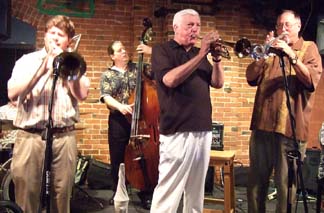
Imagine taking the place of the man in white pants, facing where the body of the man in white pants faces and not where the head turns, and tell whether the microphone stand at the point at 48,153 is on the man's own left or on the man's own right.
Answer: on the man's own right

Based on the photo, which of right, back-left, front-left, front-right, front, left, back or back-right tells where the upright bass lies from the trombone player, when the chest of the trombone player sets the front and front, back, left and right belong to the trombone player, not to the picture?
back-left

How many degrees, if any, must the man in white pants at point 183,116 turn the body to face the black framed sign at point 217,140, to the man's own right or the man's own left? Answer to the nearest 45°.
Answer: approximately 135° to the man's own left

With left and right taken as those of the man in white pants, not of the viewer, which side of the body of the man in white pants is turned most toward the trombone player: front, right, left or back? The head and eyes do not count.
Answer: right

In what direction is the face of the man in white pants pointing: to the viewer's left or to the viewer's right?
to the viewer's right

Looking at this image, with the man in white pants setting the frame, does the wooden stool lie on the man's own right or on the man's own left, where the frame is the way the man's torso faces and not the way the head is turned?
on the man's own left

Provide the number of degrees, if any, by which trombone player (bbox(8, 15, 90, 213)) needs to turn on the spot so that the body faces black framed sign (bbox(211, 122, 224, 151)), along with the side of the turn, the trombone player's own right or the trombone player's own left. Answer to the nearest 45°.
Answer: approximately 135° to the trombone player's own left
